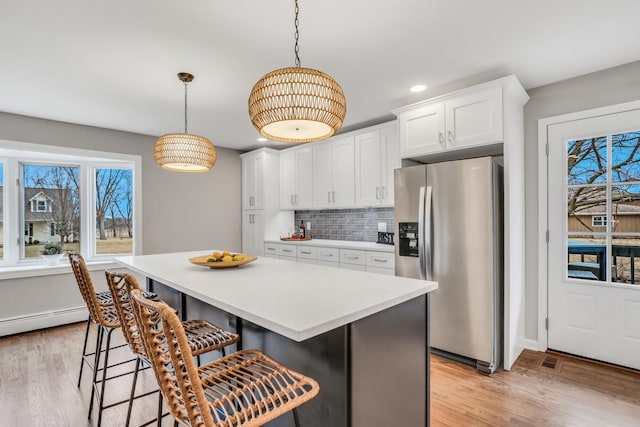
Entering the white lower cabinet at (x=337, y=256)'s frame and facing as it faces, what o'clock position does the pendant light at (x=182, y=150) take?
The pendant light is roughly at 12 o'clock from the white lower cabinet.

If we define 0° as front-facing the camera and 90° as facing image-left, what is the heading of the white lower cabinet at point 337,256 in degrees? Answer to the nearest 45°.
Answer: approximately 45°

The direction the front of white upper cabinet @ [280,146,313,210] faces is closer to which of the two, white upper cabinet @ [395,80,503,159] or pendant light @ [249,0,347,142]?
the pendant light

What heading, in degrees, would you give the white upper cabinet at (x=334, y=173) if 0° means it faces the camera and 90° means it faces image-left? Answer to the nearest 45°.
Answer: approximately 45°

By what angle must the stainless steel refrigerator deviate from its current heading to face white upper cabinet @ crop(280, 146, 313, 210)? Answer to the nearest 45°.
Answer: approximately 90° to its right

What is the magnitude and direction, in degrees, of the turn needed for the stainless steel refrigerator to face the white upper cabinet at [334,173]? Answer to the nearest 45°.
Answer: approximately 90° to its right

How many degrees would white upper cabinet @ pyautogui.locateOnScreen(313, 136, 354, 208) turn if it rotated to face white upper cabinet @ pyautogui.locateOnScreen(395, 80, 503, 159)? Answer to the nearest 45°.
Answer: approximately 90° to its left
